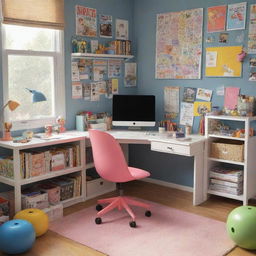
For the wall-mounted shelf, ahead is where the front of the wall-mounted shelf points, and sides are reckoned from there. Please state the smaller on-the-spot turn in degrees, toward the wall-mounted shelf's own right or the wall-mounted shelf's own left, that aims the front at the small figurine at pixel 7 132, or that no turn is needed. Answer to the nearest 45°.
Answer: approximately 45° to the wall-mounted shelf's own right

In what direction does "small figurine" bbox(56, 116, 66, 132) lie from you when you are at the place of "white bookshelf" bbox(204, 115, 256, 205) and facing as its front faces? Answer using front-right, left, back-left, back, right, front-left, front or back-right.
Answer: front-right

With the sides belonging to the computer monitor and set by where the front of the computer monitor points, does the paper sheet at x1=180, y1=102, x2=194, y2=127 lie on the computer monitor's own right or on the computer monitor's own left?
on the computer monitor's own left

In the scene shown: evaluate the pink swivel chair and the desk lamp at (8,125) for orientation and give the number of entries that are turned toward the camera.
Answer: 0

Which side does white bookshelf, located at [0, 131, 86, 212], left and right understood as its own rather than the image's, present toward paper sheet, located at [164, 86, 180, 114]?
left

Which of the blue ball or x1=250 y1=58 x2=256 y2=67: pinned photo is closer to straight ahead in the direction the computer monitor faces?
the blue ball

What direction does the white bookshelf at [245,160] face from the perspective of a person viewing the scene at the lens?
facing the viewer and to the left of the viewer

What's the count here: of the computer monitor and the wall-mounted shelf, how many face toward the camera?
2

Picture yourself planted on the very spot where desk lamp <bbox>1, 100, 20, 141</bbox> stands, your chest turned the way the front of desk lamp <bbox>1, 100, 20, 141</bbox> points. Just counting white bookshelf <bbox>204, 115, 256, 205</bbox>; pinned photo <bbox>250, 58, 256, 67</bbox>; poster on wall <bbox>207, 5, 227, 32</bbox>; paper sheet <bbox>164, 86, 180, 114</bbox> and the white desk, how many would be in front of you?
5

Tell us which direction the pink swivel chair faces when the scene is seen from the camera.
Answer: facing away from the viewer and to the right of the viewer

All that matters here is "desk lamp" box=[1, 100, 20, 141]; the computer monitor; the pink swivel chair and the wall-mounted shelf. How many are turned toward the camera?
2

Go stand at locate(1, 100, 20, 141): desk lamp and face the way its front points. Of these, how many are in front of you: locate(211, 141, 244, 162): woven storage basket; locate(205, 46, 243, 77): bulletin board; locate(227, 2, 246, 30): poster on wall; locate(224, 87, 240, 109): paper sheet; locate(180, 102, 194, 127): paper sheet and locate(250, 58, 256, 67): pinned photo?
6

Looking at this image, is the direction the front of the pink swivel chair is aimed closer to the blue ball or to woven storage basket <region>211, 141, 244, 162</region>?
the woven storage basket

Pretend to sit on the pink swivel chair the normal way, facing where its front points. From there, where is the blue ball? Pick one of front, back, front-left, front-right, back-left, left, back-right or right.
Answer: back

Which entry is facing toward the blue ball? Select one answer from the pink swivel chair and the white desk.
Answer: the white desk

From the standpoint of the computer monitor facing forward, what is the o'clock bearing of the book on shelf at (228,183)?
The book on shelf is roughly at 10 o'clock from the computer monitor.

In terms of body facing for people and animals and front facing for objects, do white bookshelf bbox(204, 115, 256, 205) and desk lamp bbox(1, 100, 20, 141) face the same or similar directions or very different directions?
very different directions

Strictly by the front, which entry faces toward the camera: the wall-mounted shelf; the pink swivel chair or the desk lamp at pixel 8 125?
the wall-mounted shelf

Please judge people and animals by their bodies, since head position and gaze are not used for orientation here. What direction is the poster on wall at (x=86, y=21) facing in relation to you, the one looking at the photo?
facing the viewer and to the right of the viewer
